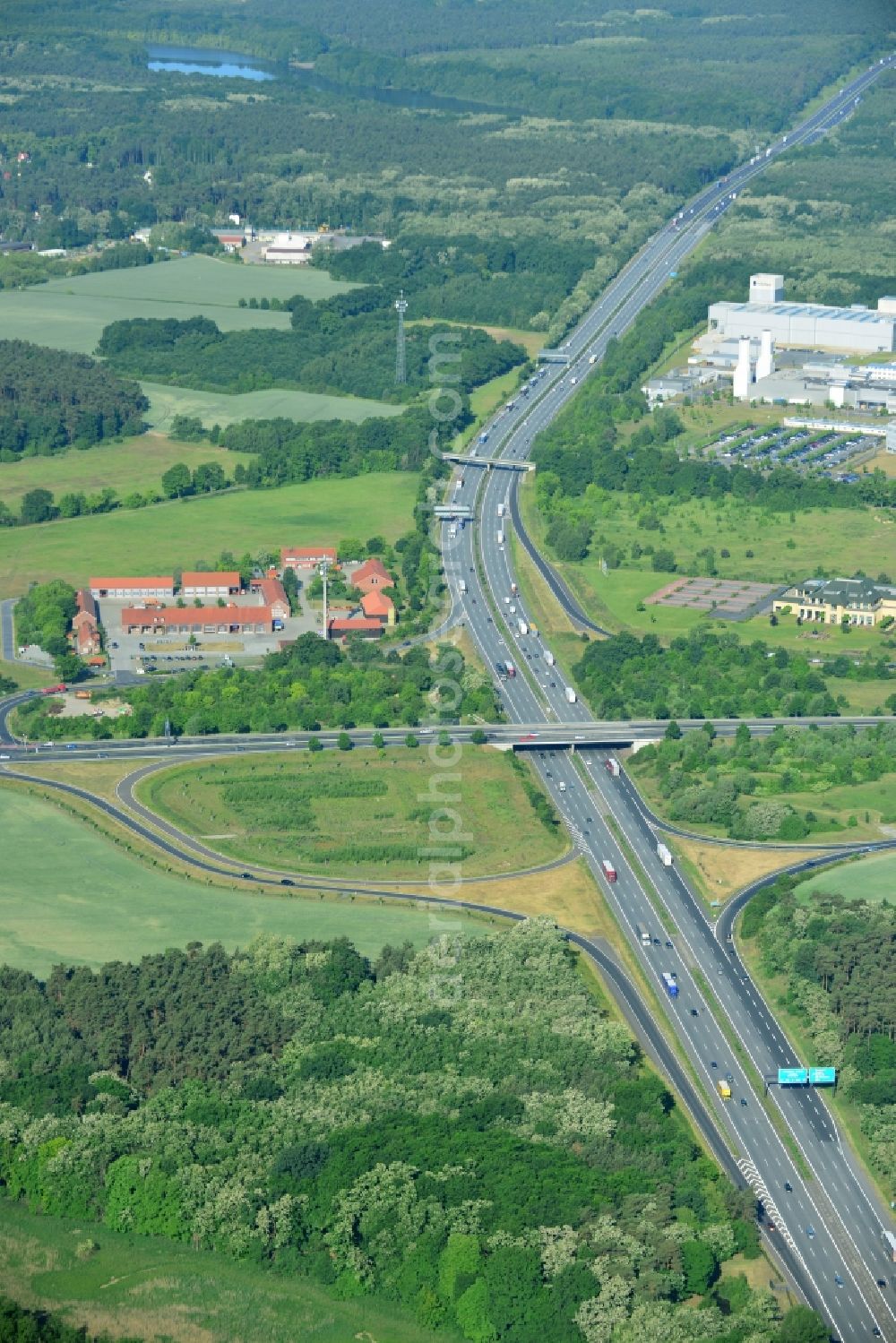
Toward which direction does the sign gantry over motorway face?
toward the camera
